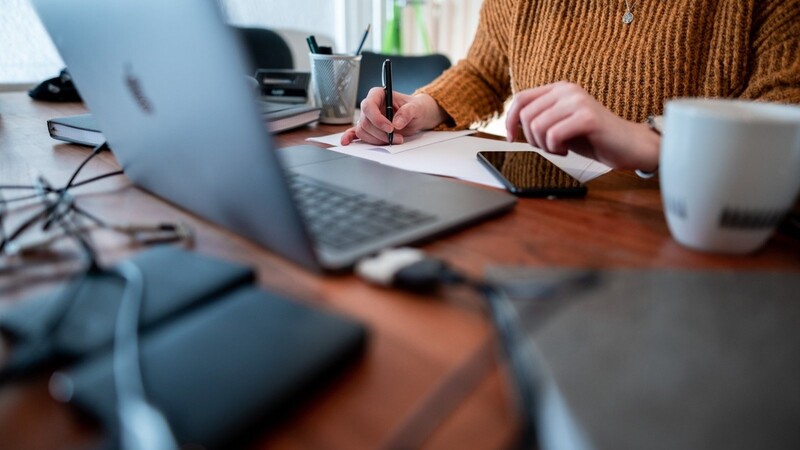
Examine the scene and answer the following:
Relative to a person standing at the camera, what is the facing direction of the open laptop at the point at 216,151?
facing away from the viewer and to the right of the viewer

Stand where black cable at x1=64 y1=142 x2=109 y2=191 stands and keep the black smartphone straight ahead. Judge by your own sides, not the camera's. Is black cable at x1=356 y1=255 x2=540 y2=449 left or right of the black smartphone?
right

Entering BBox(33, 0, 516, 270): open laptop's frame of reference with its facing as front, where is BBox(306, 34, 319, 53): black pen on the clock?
The black pen is roughly at 11 o'clock from the open laptop.
